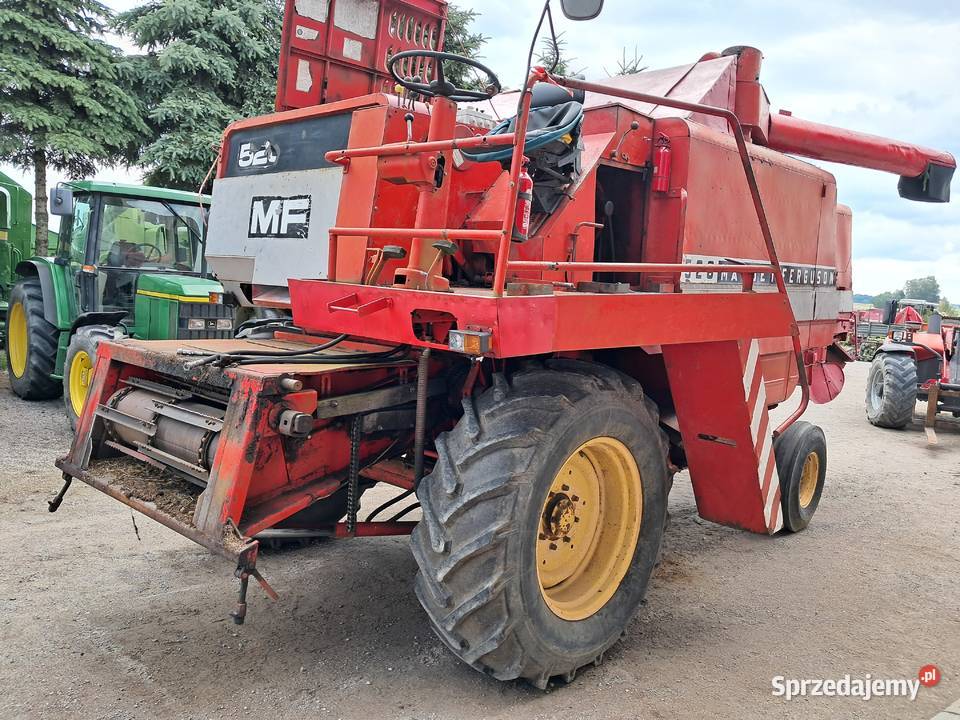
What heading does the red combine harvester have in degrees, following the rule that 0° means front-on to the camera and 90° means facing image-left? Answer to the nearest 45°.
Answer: approximately 45°

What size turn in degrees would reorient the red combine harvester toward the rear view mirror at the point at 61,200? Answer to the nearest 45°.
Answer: approximately 90° to its right

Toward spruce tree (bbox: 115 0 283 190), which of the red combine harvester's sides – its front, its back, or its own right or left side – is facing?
right

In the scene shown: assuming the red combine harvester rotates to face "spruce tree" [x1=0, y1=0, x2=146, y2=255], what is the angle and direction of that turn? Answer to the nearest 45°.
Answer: approximately 90° to its right

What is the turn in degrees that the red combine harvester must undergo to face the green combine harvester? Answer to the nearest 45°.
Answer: approximately 90° to its right

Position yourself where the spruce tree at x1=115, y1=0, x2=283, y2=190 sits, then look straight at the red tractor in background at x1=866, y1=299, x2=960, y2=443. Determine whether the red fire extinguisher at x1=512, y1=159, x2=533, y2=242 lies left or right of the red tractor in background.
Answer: right

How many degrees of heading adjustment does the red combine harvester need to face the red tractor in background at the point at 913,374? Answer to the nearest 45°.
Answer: approximately 180°
